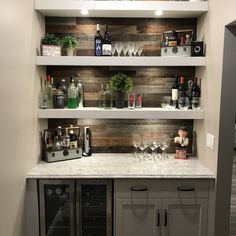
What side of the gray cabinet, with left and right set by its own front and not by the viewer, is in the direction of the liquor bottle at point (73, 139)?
right

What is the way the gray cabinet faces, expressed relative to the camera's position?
facing the viewer

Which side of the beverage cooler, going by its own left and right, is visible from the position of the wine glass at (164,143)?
left

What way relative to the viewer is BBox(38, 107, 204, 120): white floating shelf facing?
toward the camera

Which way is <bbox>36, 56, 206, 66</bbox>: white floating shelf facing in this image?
toward the camera
